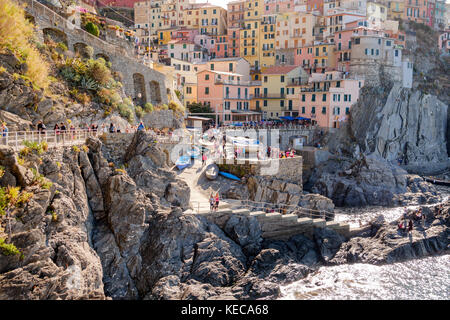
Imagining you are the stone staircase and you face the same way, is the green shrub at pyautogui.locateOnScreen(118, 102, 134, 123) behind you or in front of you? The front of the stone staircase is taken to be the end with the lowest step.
behind

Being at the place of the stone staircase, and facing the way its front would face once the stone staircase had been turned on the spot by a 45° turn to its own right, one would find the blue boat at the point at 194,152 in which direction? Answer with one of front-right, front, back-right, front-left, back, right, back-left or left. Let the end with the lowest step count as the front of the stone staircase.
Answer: back

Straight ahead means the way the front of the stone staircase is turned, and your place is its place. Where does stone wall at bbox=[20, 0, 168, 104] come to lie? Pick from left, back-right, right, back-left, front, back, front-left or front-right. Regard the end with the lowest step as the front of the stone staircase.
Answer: back-left

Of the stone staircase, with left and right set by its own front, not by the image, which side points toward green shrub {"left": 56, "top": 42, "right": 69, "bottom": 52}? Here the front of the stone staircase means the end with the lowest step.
back

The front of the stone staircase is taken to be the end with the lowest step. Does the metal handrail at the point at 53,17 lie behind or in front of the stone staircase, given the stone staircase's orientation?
behind

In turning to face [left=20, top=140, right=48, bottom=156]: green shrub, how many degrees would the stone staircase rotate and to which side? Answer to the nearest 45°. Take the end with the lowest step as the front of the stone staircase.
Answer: approximately 135° to its right

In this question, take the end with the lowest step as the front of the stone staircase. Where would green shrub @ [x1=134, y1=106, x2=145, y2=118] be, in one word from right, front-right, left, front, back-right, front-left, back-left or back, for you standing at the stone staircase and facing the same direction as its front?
back-left

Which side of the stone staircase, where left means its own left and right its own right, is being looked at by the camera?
right

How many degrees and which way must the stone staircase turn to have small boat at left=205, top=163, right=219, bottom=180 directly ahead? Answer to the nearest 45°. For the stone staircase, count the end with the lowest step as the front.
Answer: approximately 135° to its left

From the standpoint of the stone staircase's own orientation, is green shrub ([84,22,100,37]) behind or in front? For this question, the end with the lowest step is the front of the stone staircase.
behind

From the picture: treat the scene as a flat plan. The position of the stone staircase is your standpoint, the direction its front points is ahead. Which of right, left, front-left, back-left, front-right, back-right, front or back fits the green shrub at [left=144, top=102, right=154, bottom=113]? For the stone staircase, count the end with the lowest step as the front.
back-left
